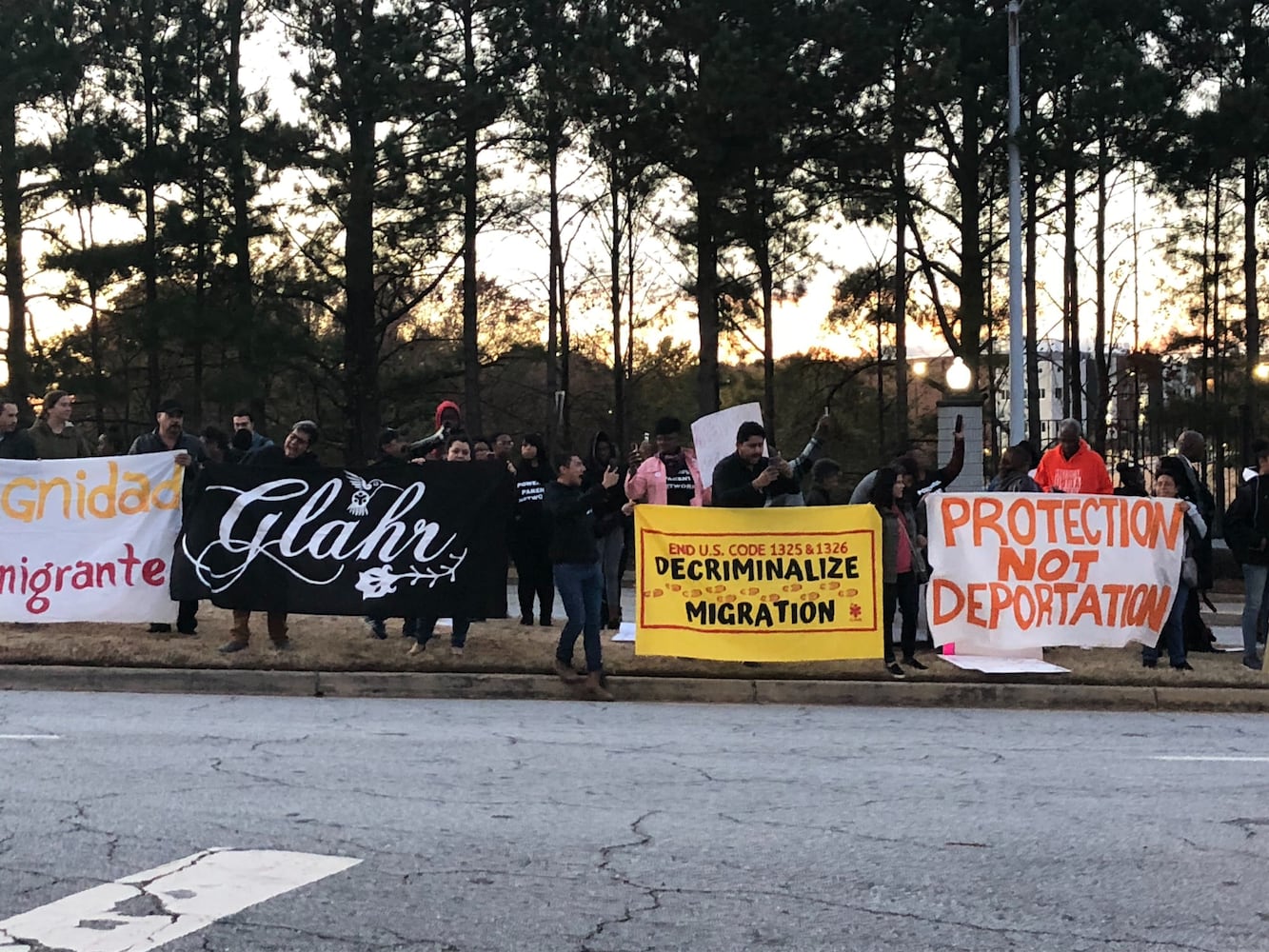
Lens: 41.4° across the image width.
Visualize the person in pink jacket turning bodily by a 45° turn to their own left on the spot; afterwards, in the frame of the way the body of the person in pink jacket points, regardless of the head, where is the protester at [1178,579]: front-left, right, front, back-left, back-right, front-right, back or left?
front-left

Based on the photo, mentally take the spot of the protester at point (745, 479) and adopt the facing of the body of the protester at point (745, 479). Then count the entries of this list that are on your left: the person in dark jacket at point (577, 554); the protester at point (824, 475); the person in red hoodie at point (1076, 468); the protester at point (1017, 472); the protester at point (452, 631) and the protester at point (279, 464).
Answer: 3

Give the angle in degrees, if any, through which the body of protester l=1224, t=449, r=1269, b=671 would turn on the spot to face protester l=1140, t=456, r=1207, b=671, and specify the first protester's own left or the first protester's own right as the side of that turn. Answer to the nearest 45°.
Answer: approximately 135° to the first protester's own right

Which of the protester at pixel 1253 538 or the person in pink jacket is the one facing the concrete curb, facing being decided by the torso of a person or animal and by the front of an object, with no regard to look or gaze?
the person in pink jacket

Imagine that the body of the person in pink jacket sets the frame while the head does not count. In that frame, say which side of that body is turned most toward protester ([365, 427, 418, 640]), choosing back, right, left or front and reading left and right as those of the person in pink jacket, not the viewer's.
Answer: right

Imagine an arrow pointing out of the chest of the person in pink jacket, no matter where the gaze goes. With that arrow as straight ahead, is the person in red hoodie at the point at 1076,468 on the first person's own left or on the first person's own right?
on the first person's own left

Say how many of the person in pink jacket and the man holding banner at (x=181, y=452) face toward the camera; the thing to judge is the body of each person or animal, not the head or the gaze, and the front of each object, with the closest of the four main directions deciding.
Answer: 2

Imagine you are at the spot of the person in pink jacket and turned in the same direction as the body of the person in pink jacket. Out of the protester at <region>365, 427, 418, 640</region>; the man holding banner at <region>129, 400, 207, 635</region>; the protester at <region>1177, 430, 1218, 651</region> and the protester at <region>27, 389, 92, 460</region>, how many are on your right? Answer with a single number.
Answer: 3

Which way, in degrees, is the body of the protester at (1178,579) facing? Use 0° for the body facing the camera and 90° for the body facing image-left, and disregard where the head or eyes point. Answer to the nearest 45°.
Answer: approximately 45°
